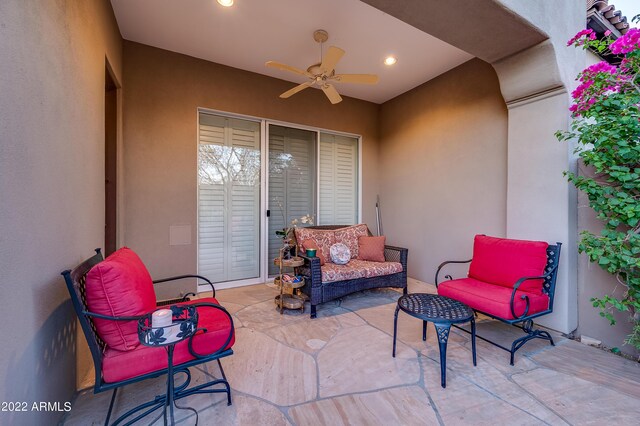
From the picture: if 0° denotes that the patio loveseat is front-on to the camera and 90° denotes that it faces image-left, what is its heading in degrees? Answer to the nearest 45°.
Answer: approximately 315°

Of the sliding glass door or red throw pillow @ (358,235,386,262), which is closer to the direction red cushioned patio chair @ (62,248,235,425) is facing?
the red throw pillow

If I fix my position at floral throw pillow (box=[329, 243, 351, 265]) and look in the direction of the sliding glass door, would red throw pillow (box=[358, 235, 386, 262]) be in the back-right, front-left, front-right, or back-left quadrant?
back-right

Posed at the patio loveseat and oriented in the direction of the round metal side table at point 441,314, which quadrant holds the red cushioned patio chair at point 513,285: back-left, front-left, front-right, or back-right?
front-left

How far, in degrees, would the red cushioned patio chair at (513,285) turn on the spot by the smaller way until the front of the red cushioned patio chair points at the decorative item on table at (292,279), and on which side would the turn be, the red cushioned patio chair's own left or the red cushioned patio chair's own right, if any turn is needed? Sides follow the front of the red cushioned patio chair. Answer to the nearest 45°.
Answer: approximately 45° to the red cushioned patio chair's own right

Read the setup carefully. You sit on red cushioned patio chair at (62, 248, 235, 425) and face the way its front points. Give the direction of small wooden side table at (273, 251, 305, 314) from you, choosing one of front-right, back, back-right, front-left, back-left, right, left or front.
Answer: front-left

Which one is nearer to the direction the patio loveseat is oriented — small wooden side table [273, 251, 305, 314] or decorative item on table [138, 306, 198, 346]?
the decorative item on table

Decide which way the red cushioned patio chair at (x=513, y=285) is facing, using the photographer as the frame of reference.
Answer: facing the viewer and to the left of the viewer

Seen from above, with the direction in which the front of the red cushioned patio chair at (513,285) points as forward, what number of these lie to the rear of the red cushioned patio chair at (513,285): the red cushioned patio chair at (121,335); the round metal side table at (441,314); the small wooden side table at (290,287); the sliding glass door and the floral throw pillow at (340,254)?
0

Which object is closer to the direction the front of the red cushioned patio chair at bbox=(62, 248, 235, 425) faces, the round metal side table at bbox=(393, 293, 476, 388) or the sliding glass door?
the round metal side table

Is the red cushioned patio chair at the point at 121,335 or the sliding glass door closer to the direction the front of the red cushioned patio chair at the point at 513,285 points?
the red cushioned patio chair

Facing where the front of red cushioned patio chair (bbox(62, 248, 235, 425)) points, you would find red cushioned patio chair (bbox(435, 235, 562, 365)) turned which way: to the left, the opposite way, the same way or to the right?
the opposite way

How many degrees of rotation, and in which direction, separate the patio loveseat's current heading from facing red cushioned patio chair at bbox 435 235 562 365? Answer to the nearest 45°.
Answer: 0° — it already faces it

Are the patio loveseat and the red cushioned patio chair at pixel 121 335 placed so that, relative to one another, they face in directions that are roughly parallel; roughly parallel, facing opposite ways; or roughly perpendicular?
roughly perpendicular

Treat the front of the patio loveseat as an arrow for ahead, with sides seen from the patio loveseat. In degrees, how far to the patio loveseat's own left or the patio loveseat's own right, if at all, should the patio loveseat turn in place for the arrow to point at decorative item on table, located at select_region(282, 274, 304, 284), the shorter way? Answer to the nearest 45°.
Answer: approximately 90° to the patio loveseat's own right

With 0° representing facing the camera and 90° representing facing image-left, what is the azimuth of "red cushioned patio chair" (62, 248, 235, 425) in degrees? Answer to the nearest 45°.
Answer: approximately 270°

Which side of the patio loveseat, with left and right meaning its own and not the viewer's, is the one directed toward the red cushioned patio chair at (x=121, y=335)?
right

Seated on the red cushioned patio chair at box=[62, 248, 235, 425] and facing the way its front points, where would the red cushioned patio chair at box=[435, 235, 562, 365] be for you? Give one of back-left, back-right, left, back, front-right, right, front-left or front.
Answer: front

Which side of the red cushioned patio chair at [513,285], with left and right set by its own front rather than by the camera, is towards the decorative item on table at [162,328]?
front

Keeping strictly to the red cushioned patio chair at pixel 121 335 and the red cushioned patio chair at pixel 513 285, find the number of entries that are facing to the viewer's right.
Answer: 1

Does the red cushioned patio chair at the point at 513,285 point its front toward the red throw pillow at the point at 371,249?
no

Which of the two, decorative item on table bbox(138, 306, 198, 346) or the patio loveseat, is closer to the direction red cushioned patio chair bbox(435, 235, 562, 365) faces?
the decorative item on table

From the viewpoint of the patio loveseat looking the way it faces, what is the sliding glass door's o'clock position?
The sliding glass door is roughly at 5 o'clock from the patio loveseat.
